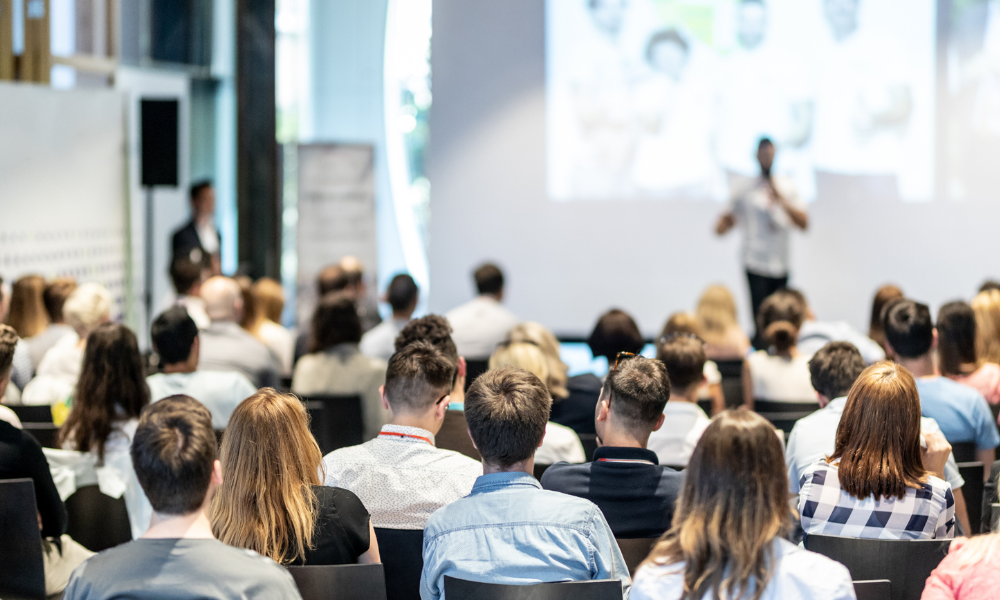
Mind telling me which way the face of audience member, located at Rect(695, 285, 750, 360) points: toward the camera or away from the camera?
away from the camera

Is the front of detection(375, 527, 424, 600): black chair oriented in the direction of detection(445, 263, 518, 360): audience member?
yes

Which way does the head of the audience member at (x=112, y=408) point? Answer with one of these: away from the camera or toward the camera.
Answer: away from the camera

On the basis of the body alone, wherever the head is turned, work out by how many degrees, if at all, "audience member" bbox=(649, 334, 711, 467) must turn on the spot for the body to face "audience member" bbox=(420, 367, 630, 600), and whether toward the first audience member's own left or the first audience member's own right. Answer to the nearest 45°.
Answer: approximately 180°

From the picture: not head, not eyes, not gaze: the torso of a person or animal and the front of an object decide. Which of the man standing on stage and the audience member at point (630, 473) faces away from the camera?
the audience member

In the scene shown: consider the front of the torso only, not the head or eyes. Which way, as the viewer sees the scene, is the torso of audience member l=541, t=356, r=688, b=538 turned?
away from the camera

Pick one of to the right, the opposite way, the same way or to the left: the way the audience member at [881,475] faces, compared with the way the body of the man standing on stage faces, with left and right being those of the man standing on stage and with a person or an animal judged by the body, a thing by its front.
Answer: the opposite way

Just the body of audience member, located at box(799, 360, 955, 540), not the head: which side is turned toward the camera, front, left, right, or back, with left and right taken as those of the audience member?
back

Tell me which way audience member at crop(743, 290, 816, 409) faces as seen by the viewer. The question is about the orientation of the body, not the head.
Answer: away from the camera

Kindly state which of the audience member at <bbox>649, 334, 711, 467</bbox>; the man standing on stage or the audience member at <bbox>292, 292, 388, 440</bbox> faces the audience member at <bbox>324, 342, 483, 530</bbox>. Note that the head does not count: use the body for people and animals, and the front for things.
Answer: the man standing on stage

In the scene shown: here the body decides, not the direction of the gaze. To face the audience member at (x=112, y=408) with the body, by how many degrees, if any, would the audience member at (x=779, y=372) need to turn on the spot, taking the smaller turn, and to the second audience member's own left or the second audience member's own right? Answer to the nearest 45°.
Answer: approximately 135° to the second audience member's own left

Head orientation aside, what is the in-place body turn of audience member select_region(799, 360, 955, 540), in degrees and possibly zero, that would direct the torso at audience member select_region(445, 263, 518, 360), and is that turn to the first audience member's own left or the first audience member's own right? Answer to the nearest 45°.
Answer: approximately 45° to the first audience member's own left

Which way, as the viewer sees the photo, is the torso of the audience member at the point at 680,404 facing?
away from the camera

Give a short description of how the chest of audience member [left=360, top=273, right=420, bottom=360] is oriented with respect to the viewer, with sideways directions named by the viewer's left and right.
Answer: facing away from the viewer

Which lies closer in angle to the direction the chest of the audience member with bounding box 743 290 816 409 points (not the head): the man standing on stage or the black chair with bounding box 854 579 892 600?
the man standing on stage
